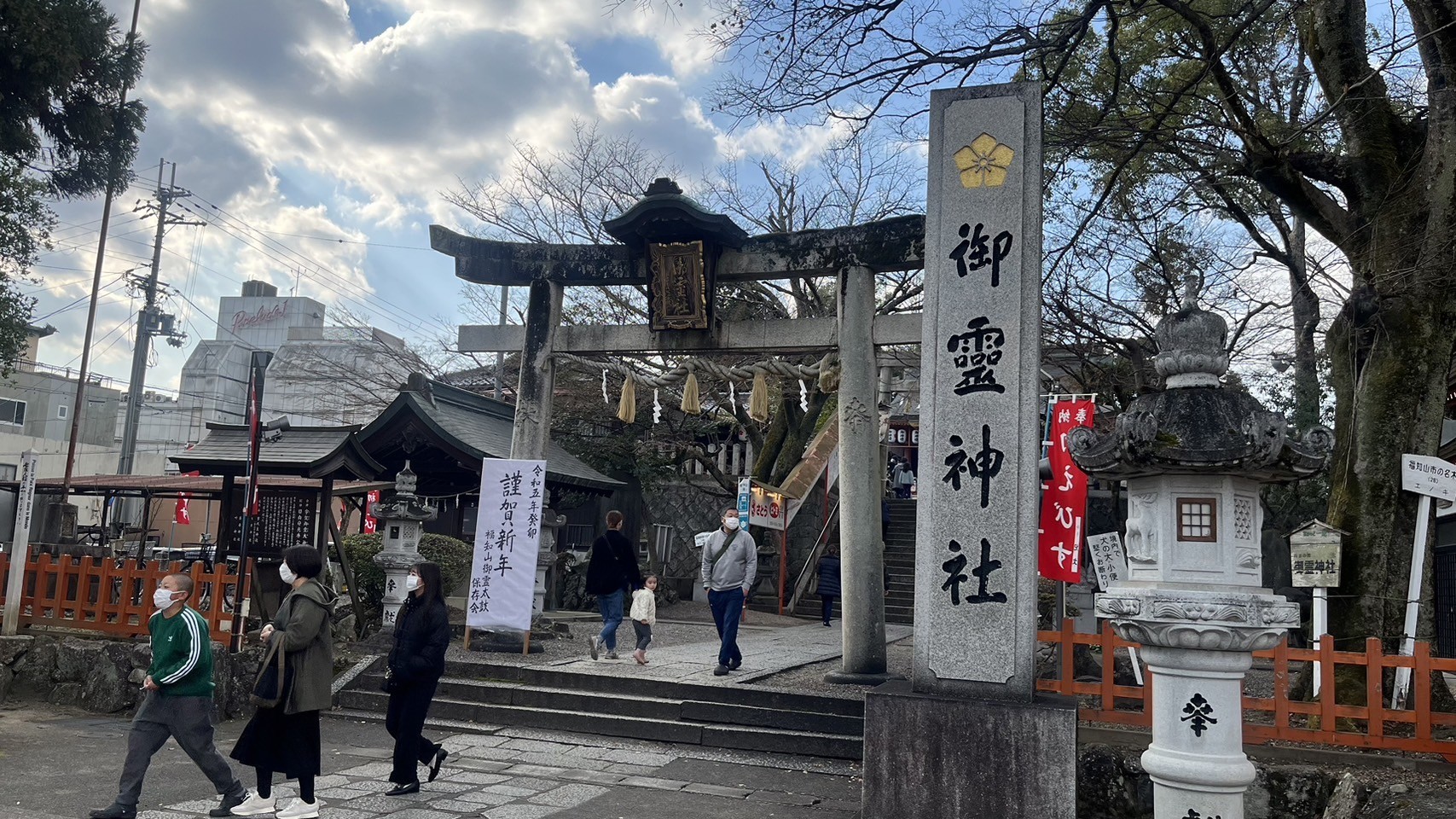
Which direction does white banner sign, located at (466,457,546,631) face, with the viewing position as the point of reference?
facing the viewer

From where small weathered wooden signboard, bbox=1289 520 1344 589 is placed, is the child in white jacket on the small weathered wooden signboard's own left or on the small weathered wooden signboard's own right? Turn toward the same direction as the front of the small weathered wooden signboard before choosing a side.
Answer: on the small weathered wooden signboard's own right

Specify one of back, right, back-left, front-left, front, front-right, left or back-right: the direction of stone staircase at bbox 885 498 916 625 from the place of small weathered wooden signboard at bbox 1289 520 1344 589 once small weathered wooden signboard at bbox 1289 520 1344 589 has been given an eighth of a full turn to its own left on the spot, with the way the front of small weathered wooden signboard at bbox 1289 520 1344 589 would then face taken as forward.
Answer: back

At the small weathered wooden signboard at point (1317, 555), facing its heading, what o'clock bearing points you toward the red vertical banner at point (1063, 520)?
The red vertical banner is roughly at 3 o'clock from the small weathered wooden signboard.

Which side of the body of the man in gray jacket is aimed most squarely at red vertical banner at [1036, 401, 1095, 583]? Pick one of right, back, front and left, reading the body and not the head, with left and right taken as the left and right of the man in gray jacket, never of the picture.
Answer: left

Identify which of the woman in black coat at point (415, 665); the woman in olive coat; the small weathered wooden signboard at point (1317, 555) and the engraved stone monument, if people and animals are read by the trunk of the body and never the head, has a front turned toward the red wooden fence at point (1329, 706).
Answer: the small weathered wooden signboard

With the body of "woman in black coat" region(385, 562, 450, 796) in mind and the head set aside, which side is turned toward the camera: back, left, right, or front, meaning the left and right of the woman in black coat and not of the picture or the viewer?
left

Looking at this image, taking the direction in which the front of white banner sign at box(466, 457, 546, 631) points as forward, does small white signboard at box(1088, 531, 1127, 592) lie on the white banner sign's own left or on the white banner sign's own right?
on the white banner sign's own left

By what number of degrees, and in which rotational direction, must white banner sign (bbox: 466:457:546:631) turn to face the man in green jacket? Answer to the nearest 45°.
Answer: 0° — it already faces them

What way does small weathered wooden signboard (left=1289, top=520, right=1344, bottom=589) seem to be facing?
toward the camera

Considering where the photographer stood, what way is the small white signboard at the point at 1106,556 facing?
facing the viewer

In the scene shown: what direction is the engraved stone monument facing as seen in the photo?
toward the camera

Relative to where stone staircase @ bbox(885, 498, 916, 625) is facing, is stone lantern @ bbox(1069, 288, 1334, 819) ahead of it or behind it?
ahead

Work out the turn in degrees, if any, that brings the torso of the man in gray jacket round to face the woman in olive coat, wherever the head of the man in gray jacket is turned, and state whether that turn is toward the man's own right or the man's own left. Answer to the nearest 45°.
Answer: approximately 45° to the man's own right
